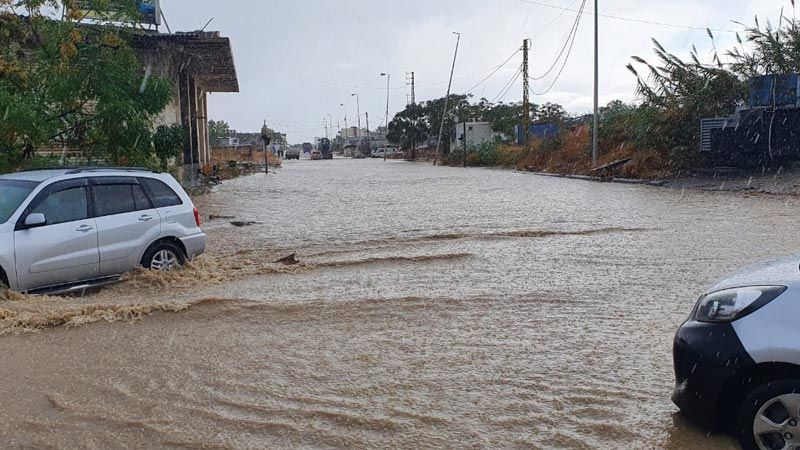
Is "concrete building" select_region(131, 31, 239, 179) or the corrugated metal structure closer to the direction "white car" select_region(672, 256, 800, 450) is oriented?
the concrete building

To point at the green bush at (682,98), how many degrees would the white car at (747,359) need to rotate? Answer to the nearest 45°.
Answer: approximately 90° to its right

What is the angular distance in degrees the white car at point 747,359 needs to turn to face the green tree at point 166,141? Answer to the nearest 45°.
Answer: approximately 45° to its right

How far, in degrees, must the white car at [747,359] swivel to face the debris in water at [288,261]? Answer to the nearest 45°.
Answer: approximately 45° to its right

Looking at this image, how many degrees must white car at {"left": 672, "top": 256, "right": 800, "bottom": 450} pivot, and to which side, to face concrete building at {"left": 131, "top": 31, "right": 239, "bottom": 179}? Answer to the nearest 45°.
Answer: approximately 45° to its right

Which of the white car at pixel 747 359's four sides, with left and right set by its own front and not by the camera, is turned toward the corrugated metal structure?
right

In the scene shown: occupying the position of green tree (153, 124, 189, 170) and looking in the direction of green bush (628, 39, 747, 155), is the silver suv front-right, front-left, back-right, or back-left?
back-right

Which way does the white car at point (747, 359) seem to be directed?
to the viewer's left
